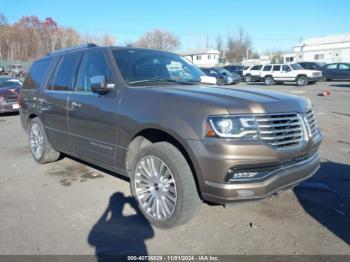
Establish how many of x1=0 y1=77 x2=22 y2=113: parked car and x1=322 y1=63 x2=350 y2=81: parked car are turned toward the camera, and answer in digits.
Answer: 1

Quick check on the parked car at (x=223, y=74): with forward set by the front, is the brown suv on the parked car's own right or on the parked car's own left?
on the parked car's own right

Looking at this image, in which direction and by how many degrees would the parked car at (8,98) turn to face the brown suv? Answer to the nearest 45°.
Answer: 0° — it already faces it

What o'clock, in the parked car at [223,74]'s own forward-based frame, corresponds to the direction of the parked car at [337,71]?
the parked car at [337,71] is roughly at 10 o'clock from the parked car at [223,74].

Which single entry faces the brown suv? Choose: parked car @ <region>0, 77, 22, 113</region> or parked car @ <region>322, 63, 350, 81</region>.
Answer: parked car @ <region>0, 77, 22, 113</region>
